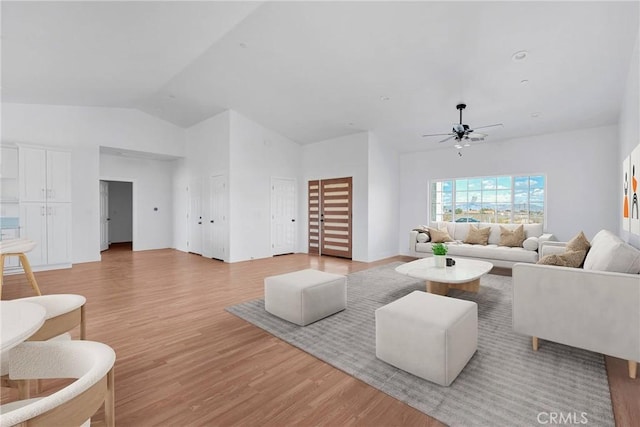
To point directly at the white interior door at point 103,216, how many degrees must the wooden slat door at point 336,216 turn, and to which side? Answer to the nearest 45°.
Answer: approximately 45° to its right

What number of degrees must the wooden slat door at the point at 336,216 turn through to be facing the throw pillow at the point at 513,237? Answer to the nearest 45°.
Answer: approximately 135° to its left

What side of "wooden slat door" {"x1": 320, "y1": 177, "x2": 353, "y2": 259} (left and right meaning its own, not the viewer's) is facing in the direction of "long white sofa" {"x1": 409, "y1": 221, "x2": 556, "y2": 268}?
left

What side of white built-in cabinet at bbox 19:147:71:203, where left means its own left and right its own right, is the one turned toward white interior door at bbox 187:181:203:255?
left

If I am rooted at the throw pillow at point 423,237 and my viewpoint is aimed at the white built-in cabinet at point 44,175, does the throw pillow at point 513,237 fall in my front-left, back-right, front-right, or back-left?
back-left

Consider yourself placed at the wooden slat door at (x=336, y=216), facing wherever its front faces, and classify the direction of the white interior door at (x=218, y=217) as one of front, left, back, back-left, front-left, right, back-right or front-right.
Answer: front-right

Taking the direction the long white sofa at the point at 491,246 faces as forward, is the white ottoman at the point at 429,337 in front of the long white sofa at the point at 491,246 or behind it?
in front

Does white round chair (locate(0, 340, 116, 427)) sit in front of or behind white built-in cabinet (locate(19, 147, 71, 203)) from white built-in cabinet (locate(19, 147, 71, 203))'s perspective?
in front

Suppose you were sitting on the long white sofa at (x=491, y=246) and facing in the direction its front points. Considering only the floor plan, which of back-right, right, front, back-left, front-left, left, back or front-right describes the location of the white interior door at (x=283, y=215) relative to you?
right
